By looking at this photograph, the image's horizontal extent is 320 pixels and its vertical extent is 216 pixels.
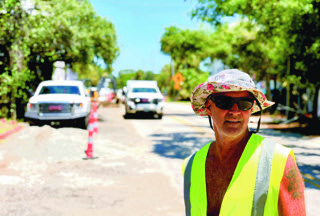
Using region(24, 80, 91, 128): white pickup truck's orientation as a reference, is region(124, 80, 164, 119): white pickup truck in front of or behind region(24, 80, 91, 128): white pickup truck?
behind

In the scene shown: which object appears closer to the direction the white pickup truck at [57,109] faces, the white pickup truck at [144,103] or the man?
the man

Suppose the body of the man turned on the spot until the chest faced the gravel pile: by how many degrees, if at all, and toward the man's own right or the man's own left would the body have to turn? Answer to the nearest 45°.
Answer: approximately 90° to the man's own right

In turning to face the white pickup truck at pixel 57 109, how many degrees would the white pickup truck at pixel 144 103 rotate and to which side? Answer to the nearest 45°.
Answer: approximately 45° to its right

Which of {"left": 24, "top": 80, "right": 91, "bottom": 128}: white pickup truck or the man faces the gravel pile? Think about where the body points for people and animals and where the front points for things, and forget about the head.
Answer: the white pickup truck

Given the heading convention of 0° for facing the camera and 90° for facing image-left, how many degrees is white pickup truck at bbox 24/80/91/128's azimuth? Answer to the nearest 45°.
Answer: approximately 0°

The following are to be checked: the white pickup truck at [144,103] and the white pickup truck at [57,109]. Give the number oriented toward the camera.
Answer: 2

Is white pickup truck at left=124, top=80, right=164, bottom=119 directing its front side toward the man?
yes

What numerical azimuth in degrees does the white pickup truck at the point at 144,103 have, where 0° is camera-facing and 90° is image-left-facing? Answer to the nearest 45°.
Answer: approximately 0°
